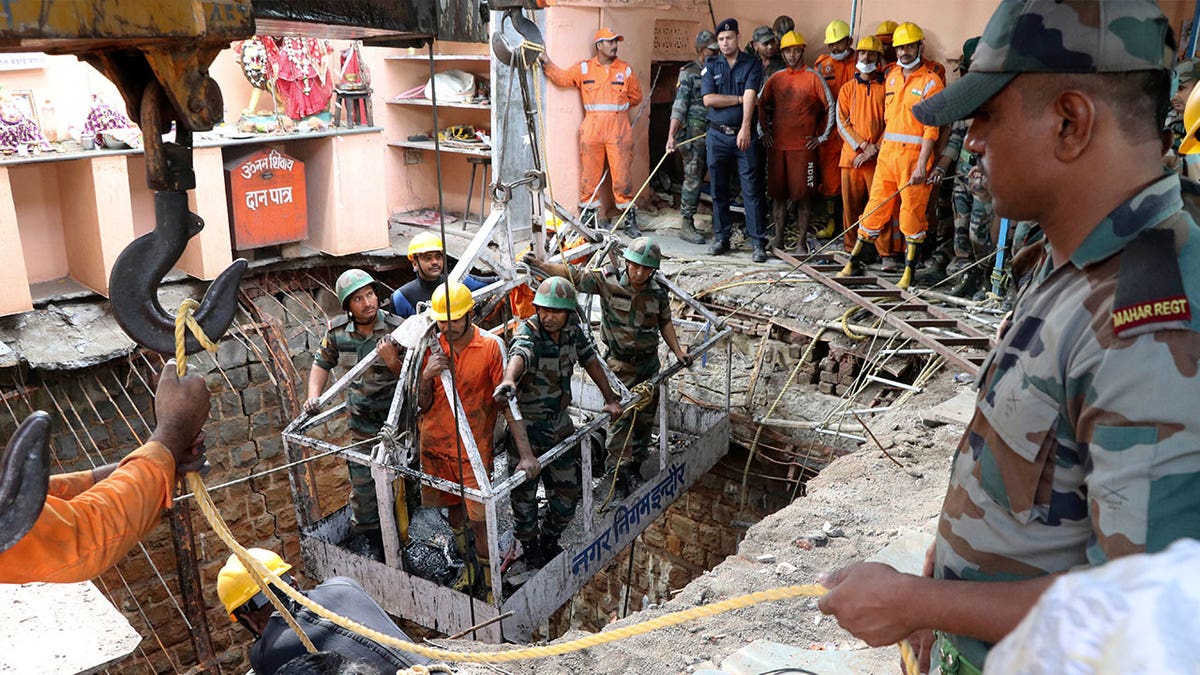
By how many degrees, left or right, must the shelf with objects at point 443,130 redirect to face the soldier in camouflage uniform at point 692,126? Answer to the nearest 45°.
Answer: approximately 45° to its left

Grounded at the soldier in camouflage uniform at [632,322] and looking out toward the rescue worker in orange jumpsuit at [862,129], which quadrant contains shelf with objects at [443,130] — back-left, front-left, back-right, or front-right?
front-left

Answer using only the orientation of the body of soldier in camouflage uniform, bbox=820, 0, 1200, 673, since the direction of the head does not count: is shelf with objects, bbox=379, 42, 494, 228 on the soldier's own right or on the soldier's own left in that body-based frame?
on the soldier's own right

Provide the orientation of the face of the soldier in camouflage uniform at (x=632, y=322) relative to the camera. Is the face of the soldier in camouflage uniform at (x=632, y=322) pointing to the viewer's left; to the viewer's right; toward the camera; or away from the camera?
toward the camera

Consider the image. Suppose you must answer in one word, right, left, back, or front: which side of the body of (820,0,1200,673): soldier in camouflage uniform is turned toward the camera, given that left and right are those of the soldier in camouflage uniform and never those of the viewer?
left

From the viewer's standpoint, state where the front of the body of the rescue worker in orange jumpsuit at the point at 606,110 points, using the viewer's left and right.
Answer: facing the viewer

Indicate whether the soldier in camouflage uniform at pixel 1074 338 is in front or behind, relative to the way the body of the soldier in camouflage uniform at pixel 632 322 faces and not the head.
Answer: in front

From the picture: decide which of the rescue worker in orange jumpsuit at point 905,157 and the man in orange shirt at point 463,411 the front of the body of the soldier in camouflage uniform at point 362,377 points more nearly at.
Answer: the man in orange shirt

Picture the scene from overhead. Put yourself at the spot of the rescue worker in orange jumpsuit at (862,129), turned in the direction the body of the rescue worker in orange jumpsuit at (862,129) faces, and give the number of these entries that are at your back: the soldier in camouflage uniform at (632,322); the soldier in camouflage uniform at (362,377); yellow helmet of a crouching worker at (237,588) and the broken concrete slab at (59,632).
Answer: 0

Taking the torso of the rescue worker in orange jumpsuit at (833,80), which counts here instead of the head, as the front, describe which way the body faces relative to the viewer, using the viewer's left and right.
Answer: facing the viewer and to the left of the viewer

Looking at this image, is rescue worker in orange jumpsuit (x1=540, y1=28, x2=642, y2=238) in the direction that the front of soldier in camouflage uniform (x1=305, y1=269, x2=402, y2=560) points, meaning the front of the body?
no

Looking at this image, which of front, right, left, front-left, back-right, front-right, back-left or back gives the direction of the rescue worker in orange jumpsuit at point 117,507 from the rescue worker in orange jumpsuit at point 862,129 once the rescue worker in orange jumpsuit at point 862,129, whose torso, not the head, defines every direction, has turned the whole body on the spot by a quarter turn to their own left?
right

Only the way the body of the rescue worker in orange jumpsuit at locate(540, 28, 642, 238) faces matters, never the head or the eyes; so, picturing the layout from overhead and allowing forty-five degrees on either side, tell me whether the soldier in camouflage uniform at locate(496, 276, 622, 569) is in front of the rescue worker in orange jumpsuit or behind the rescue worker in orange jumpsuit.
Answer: in front

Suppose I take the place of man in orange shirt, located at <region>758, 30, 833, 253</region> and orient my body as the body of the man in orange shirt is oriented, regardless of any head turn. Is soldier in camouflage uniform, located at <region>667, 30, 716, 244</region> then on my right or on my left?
on my right

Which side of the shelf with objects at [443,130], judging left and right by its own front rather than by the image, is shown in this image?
front
